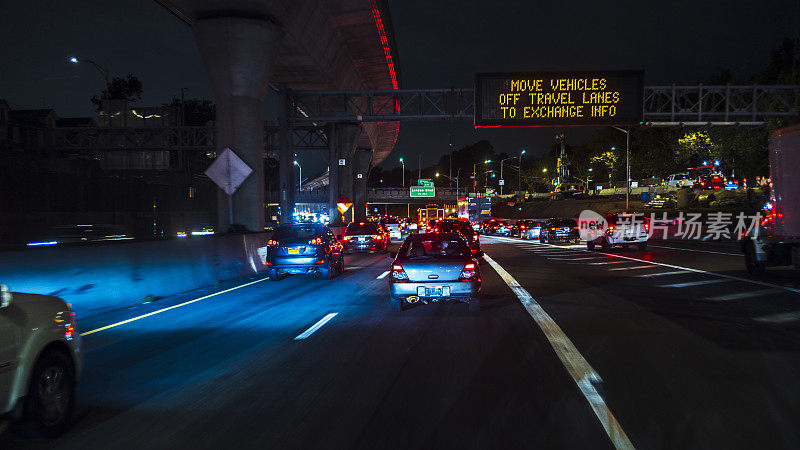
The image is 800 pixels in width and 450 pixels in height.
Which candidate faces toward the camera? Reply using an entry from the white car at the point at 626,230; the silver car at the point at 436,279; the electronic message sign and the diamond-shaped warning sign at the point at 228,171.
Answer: the electronic message sign

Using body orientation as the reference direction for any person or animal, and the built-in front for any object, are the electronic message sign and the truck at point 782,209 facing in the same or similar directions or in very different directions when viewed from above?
very different directions

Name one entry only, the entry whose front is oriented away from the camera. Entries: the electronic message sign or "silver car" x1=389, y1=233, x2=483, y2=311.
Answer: the silver car

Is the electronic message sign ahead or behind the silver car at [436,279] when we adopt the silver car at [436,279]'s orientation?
ahead

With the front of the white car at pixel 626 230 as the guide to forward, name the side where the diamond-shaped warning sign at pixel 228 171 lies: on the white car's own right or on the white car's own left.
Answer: on the white car's own left

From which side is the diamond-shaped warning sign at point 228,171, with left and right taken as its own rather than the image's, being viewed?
back

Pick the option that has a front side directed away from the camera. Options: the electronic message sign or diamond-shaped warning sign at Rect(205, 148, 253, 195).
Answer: the diamond-shaped warning sign

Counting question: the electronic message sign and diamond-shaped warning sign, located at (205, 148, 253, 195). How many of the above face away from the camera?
1

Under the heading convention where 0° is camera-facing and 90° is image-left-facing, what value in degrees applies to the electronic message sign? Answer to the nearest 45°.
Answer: approximately 0°

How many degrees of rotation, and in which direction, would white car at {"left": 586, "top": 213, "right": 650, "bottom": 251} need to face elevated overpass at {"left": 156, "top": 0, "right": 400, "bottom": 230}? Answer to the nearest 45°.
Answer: approximately 90° to its left

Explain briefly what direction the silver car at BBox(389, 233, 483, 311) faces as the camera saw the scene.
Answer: facing away from the viewer

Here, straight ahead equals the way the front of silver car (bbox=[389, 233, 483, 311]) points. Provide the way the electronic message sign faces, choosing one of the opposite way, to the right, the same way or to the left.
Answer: the opposite way

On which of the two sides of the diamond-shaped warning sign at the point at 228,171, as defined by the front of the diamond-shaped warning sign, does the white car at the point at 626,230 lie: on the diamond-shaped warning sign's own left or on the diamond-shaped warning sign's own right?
on the diamond-shaped warning sign's own right

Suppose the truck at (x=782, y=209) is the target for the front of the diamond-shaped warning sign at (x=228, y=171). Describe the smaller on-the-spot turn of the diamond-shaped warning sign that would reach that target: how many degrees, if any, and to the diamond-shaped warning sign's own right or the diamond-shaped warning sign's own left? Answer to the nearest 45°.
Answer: approximately 135° to the diamond-shaped warning sign's own right

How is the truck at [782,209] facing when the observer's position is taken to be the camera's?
facing away from the viewer and to the left of the viewer

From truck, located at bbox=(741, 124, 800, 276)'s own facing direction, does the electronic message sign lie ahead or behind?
ahead
